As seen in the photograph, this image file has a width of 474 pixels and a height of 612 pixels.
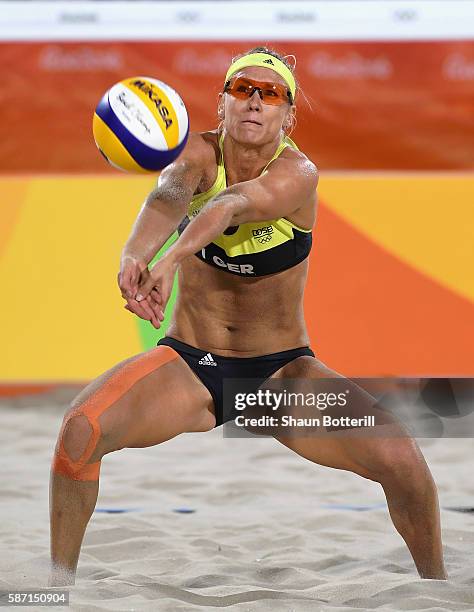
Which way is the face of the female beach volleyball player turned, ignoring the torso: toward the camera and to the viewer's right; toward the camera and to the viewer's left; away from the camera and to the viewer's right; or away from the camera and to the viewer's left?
toward the camera and to the viewer's left

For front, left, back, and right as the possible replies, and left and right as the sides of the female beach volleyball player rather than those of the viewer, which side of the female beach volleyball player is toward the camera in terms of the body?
front
